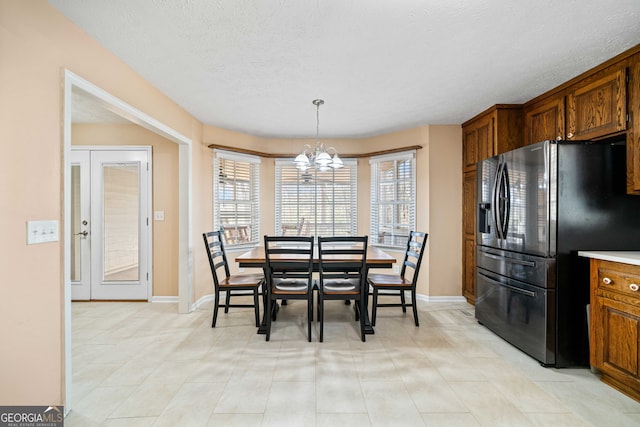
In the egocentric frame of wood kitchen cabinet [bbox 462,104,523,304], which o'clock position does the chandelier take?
The chandelier is roughly at 12 o'clock from the wood kitchen cabinet.

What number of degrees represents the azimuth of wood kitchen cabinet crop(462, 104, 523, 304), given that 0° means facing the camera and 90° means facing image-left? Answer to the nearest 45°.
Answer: approximately 45°

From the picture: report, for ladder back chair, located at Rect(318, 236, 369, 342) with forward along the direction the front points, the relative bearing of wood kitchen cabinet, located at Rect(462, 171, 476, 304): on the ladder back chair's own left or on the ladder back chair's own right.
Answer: on the ladder back chair's own right

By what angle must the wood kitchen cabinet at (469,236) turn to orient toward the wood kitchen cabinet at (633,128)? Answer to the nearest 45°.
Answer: approximately 90° to its left

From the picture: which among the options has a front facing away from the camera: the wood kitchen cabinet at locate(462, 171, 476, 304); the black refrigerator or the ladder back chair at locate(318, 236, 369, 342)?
the ladder back chair

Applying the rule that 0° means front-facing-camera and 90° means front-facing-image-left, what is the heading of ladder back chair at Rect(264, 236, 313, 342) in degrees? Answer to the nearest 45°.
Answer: approximately 180°

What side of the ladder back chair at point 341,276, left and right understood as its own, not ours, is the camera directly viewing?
back

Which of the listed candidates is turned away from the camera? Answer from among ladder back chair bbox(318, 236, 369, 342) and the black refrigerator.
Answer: the ladder back chair

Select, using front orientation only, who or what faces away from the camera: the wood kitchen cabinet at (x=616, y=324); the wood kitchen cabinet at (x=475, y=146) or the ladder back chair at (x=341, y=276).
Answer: the ladder back chair

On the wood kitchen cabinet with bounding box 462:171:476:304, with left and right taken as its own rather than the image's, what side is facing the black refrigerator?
left

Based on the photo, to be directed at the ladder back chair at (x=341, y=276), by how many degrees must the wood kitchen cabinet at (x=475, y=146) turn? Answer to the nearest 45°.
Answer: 0° — it already faces it

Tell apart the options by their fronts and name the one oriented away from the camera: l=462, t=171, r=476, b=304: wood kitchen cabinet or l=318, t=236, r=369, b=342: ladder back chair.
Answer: the ladder back chair

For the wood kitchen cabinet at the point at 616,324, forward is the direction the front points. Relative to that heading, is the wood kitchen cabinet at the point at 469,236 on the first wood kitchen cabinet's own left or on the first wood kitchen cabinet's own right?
on the first wood kitchen cabinet's own right
